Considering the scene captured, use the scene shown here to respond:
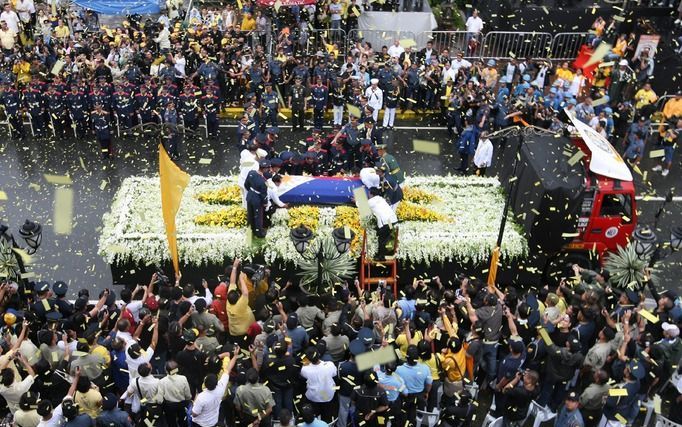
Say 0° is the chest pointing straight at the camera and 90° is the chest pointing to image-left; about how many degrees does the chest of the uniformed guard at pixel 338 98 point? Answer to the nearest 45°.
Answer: approximately 0°

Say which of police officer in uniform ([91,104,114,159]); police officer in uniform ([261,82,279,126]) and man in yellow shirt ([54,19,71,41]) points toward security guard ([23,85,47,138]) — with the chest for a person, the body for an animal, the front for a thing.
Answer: the man in yellow shirt

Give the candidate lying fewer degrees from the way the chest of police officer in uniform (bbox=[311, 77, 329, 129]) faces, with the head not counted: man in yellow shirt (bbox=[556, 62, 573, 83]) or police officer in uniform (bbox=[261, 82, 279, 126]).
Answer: the police officer in uniform

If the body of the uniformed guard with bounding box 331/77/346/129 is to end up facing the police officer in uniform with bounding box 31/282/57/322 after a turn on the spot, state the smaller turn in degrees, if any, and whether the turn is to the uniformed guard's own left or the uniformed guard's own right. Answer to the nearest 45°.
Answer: approximately 45° to the uniformed guard's own right

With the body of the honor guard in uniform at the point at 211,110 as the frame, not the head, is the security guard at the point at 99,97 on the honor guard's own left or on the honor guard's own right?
on the honor guard's own right

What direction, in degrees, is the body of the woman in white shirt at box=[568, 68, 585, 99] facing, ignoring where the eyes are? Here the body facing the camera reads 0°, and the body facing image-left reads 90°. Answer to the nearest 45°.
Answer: approximately 45°

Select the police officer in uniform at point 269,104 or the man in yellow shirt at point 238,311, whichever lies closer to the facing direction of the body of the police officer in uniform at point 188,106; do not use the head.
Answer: the man in yellow shirt

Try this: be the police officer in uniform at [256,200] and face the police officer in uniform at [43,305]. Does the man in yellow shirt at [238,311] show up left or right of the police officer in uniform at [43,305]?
left

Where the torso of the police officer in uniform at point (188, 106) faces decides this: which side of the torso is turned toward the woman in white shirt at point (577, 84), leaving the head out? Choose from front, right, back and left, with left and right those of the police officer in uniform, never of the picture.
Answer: left

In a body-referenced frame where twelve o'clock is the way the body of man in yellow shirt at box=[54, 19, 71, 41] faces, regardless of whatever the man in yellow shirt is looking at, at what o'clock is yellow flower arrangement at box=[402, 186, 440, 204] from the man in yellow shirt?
The yellow flower arrangement is roughly at 11 o'clock from the man in yellow shirt.

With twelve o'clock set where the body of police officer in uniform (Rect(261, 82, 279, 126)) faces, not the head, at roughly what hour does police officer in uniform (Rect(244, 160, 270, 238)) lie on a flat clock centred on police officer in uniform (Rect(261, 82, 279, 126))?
police officer in uniform (Rect(244, 160, 270, 238)) is roughly at 12 o'clock from police officer in uniform (Rect(261, 82, 279, 126)).
